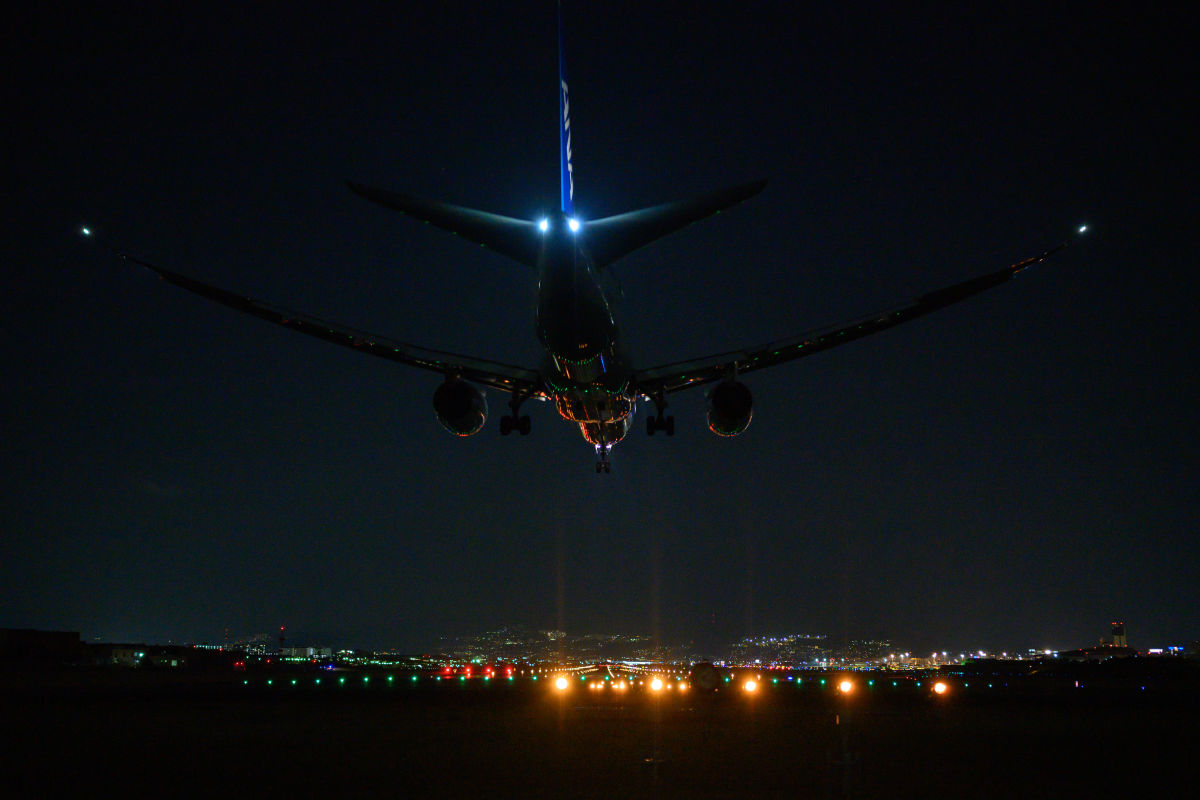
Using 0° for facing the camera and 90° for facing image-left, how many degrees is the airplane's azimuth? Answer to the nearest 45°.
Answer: approximately 180°
